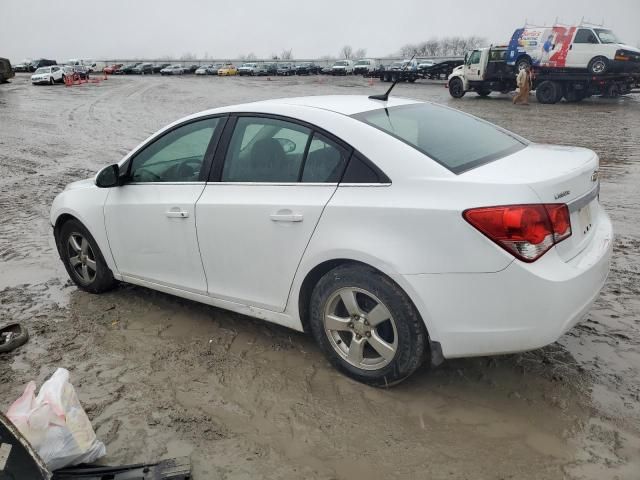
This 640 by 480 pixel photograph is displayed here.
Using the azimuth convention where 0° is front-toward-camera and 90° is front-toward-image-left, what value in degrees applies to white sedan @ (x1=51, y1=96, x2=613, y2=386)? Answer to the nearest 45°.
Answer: approximately 135°

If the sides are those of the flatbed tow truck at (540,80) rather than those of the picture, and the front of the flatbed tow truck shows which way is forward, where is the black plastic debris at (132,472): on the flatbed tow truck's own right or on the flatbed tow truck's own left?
on the flatbed tow truck's own left

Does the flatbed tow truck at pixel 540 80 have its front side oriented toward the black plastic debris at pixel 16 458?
no

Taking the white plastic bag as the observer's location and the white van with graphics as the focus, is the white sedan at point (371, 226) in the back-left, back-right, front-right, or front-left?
front-right

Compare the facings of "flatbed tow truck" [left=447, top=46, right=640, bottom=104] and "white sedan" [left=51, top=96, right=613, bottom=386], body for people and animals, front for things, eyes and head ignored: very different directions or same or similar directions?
same or similar directions

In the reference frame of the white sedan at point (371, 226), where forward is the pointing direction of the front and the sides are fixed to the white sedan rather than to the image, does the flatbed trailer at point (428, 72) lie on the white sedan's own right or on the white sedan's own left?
on the white sedan's own right

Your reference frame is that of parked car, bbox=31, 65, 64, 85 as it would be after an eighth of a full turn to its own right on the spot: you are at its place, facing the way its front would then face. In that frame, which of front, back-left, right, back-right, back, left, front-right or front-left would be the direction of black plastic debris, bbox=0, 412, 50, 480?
left

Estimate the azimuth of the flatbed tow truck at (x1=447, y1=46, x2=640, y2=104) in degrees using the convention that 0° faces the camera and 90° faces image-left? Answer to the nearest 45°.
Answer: approximately 90°

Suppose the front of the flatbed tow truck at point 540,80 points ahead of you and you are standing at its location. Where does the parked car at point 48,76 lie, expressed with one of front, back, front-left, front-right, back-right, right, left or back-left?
front

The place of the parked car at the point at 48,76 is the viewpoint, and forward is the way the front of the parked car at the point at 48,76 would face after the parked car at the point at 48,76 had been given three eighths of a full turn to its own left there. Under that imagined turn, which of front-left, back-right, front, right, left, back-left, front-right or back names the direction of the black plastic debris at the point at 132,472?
right

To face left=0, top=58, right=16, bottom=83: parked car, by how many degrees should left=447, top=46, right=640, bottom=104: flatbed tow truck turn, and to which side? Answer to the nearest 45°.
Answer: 0° — it already faces it

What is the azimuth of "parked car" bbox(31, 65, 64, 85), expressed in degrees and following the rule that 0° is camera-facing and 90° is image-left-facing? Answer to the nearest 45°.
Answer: approximately 45°
